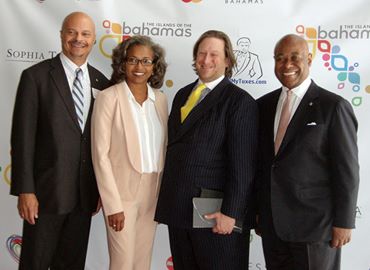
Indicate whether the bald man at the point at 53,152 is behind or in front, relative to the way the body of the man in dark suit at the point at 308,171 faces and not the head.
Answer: in front

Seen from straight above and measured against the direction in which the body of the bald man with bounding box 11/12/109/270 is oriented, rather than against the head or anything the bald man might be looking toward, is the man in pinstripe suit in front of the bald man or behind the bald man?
in front

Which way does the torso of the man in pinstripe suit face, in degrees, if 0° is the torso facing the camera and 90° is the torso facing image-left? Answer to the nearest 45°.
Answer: approximately 45°

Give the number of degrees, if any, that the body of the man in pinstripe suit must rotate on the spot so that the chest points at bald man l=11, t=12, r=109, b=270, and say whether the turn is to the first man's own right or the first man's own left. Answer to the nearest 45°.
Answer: approximately 45° to the first man's own right

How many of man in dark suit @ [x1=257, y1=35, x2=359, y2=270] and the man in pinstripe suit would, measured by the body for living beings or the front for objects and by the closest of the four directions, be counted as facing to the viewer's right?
0

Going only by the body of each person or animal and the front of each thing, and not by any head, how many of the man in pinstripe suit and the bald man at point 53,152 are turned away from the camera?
0

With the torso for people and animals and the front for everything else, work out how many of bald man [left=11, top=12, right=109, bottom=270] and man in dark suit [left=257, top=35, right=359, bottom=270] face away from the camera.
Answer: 0
